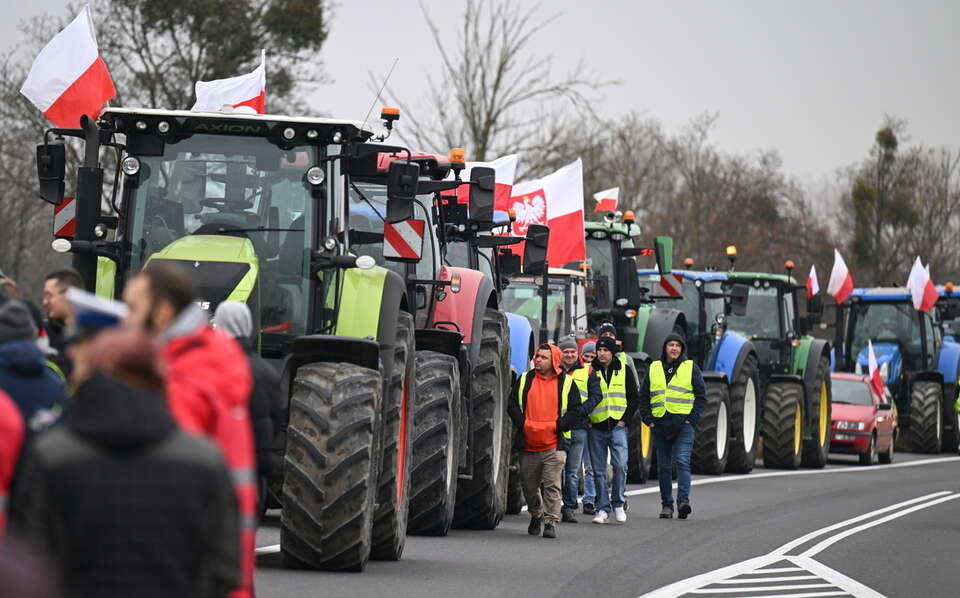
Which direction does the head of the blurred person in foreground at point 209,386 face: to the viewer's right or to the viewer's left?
to the viewer's left

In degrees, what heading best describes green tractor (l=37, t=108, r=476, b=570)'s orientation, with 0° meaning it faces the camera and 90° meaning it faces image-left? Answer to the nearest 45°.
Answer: approximately 0°

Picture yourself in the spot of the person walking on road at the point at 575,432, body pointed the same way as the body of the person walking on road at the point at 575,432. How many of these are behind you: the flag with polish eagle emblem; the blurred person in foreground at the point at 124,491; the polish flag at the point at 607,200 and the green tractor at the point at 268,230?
2

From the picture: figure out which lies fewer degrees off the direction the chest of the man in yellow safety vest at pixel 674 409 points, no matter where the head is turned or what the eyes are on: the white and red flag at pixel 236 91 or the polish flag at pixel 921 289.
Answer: the white and red flag

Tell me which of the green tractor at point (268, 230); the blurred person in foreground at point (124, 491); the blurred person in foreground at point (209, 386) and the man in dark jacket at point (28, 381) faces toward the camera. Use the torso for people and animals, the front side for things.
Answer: the green tractor

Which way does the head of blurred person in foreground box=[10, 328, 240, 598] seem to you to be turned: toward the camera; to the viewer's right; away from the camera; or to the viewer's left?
away from the camera

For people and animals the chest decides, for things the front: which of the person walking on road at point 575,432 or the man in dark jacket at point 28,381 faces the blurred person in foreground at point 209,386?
the person walking on road
